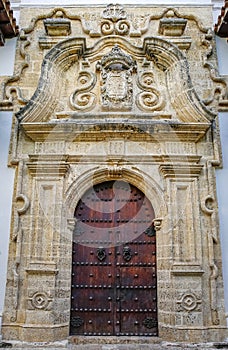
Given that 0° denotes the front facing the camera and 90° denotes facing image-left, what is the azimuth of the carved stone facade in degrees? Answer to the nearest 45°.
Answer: approximately 0°
